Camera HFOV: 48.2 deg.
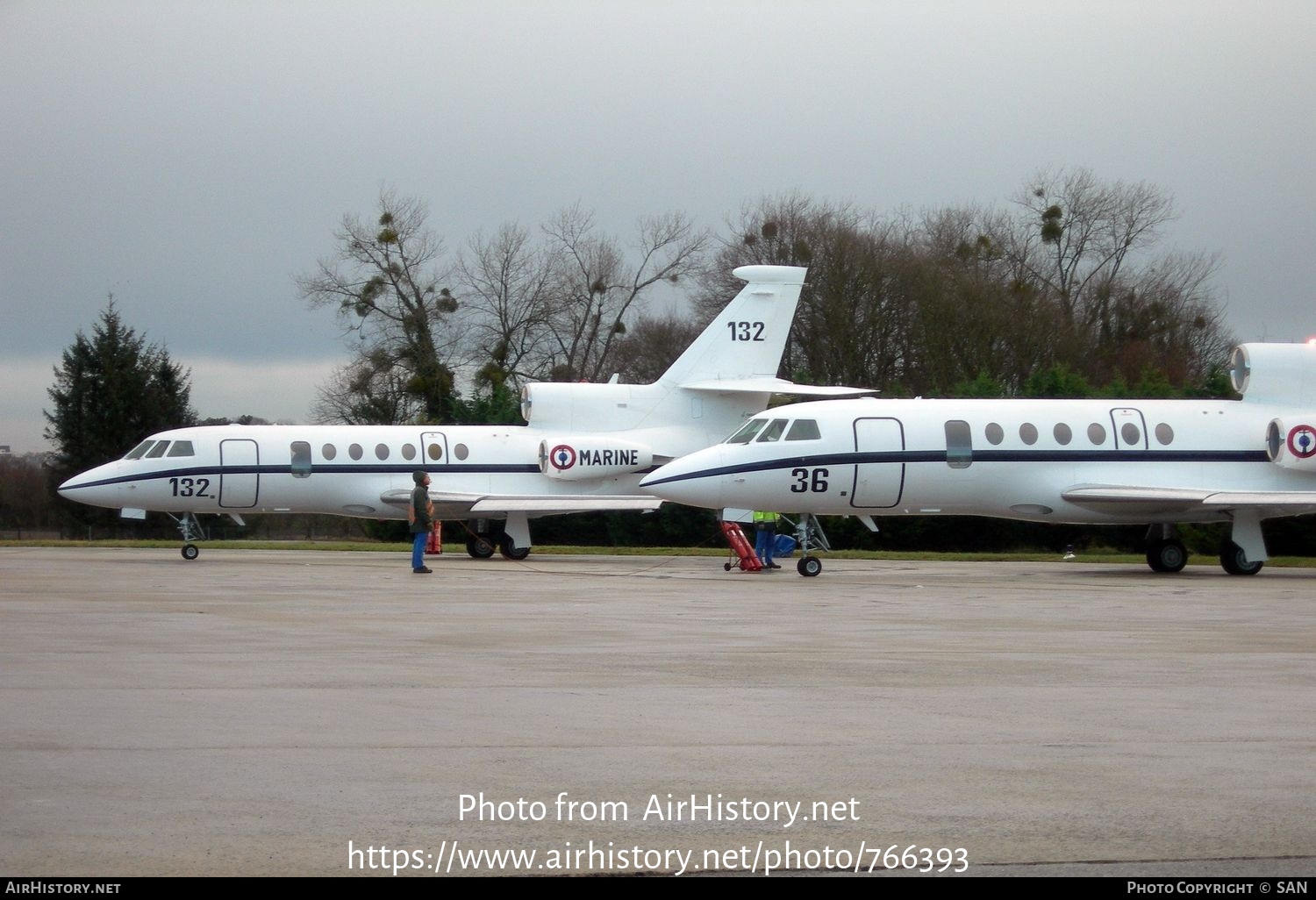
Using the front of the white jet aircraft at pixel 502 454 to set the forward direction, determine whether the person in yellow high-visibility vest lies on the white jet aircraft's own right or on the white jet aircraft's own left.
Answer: on the white jet aircraft's own left

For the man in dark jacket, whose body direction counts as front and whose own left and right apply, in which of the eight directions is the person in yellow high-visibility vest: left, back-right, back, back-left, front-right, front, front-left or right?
front

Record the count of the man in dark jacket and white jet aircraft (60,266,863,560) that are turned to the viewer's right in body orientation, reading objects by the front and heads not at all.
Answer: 1

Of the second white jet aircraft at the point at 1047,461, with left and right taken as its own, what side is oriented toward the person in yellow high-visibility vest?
front

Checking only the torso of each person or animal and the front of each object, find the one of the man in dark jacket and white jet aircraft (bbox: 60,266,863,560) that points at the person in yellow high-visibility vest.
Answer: the man in dark jacket

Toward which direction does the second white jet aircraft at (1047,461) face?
to the viewer's left

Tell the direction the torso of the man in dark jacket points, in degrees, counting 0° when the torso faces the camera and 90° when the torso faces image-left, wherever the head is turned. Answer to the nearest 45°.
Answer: approximately 270°

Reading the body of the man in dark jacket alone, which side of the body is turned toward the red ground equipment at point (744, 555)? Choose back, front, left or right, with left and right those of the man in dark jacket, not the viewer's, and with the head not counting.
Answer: front

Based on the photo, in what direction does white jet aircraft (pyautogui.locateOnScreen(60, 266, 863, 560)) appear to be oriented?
to the viewer's left

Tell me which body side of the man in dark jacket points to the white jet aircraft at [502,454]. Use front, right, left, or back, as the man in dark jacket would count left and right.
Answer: left

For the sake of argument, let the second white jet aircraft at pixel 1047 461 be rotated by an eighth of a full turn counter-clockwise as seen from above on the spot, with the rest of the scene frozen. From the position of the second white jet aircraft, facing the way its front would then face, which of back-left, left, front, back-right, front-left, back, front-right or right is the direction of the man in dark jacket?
front-right

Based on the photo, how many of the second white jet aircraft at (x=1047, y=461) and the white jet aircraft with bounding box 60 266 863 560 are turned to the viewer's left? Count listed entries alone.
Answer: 2

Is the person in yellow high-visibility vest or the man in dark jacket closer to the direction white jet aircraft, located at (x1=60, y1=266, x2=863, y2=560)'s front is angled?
the man in dark jacket
